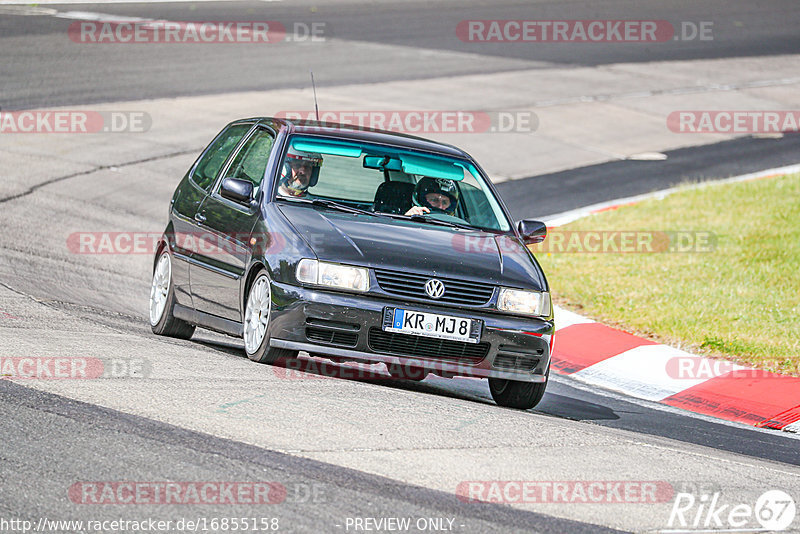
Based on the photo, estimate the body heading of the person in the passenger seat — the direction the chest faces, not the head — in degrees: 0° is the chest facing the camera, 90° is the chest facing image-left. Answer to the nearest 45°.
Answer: approximately 315°

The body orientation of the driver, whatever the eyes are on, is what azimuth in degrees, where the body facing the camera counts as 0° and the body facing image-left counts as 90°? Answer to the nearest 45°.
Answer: approximately 315°
